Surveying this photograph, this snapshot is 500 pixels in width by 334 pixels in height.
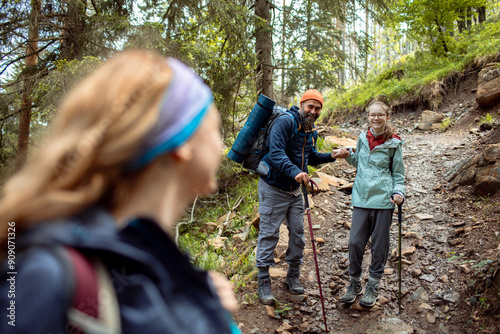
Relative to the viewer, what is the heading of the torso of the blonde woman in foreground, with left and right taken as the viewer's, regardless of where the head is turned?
facing to the right of the viewer

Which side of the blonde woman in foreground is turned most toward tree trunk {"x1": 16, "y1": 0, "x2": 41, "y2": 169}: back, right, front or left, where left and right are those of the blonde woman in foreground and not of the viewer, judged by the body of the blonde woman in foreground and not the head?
left

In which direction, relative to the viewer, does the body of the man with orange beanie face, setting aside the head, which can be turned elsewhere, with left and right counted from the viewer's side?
facing the viewer and to the right of the viewer

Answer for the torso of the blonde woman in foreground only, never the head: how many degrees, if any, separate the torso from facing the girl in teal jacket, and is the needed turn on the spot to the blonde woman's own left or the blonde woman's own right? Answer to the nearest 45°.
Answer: approximately 45° to the blonde woman's own left

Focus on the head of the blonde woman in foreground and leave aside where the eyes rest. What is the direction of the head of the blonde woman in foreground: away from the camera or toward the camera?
away from the camera

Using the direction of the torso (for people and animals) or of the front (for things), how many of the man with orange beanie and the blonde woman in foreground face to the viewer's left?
0

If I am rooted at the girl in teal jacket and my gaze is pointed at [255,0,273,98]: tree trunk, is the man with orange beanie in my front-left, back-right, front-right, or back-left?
front-left

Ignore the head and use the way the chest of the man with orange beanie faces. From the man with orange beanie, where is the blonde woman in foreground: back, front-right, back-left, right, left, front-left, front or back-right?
front-right
